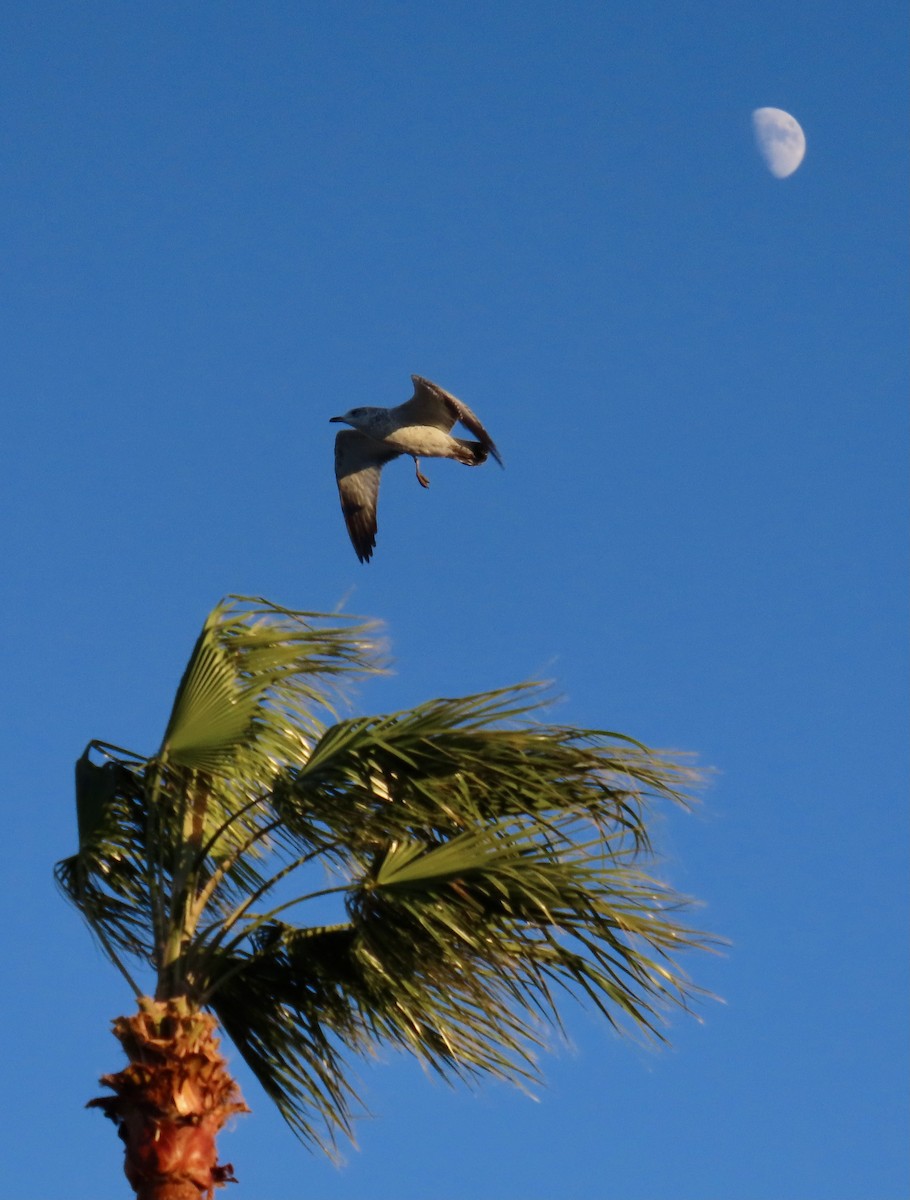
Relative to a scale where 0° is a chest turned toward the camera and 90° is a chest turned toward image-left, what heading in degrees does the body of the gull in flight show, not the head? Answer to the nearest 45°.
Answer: approximately 90°
